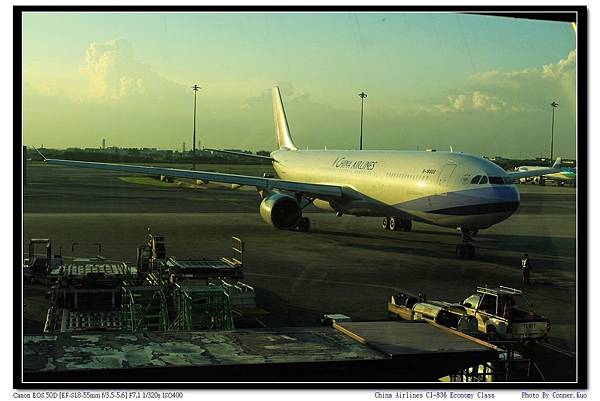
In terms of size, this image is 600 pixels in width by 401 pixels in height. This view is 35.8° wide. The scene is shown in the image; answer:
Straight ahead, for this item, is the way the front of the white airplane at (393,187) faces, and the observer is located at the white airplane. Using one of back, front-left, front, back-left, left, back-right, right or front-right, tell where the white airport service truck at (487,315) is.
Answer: front-right

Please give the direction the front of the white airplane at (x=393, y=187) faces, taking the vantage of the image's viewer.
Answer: facing the viewer and to the right of the viewer
